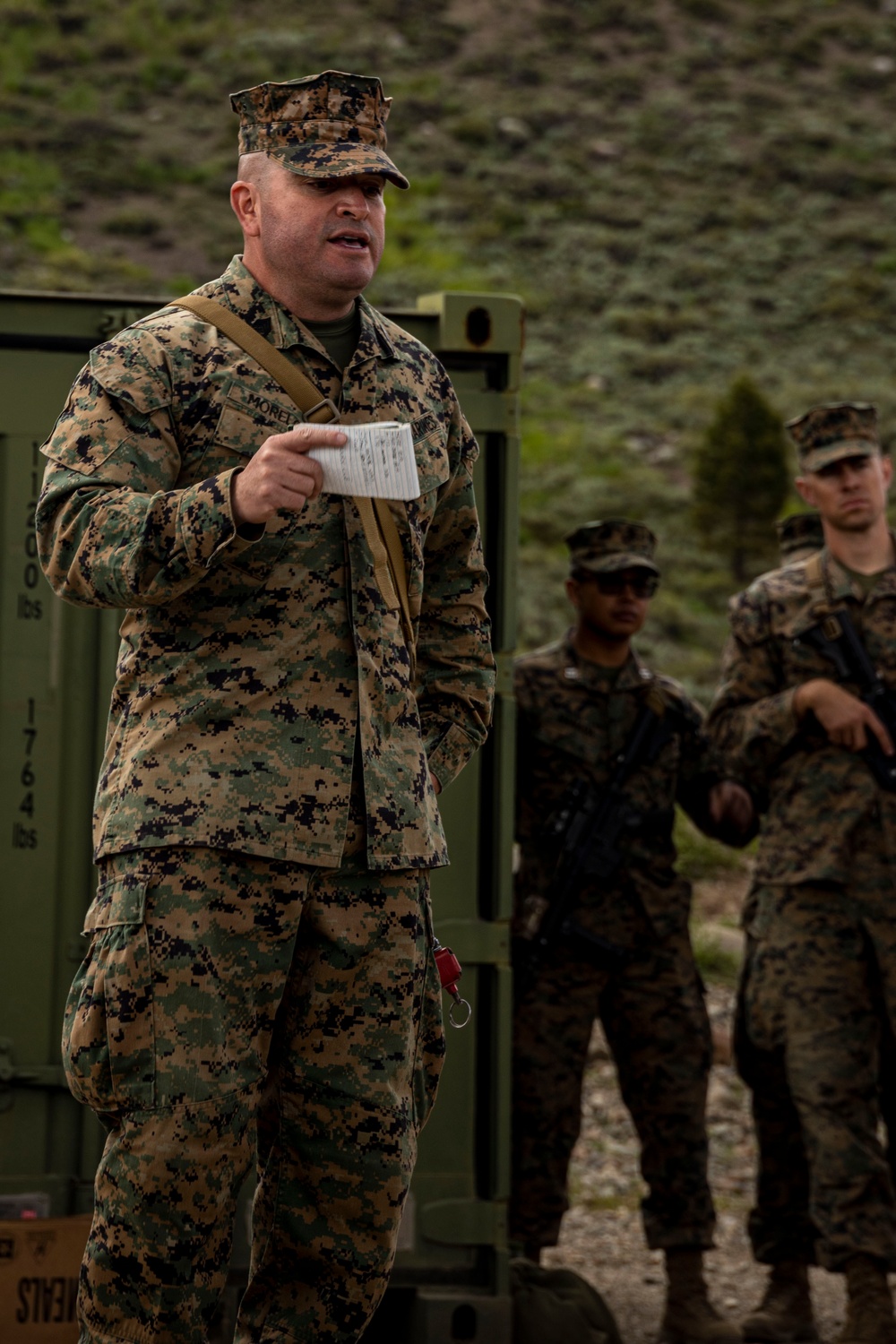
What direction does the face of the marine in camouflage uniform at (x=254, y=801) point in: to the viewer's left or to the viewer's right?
to the viewer's right

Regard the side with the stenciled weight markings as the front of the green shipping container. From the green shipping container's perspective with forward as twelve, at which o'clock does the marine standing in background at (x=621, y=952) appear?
The marine standing in background is roughly at 8 o'clock from the green shipping container.

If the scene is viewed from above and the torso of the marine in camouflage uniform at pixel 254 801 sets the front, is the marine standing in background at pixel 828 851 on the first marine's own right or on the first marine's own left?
on the first marine's own left

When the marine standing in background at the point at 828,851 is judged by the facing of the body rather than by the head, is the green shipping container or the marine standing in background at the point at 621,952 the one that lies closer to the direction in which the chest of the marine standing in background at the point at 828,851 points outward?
the green shipping container

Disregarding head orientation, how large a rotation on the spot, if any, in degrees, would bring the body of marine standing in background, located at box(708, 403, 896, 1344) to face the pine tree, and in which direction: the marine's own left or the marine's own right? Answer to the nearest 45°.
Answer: approximately 180°

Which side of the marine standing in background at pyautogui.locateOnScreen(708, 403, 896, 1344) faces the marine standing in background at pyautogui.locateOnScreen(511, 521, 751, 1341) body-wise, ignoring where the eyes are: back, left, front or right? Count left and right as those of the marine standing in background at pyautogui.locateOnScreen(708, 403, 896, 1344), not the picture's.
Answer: right

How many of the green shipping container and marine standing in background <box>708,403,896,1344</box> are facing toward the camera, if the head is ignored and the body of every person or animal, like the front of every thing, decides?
2

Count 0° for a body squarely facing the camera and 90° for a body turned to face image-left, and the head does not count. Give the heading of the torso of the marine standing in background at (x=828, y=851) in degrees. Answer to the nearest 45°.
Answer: approximately 0°

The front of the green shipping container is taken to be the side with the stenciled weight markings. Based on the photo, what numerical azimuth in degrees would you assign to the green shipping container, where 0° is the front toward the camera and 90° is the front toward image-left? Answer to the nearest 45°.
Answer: approximately 0°

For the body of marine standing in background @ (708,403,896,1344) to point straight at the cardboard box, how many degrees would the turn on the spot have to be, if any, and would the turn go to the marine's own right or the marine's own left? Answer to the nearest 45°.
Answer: approximately 45° to the marine's own right

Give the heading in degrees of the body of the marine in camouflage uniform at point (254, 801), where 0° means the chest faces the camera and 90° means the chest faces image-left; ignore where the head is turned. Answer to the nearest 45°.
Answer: approximately 315°
